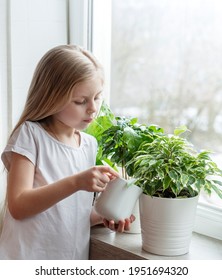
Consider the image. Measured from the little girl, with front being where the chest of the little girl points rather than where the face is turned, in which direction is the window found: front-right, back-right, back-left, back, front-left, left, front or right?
left

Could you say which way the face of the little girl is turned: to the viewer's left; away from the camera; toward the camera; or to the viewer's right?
to the viewer's right
